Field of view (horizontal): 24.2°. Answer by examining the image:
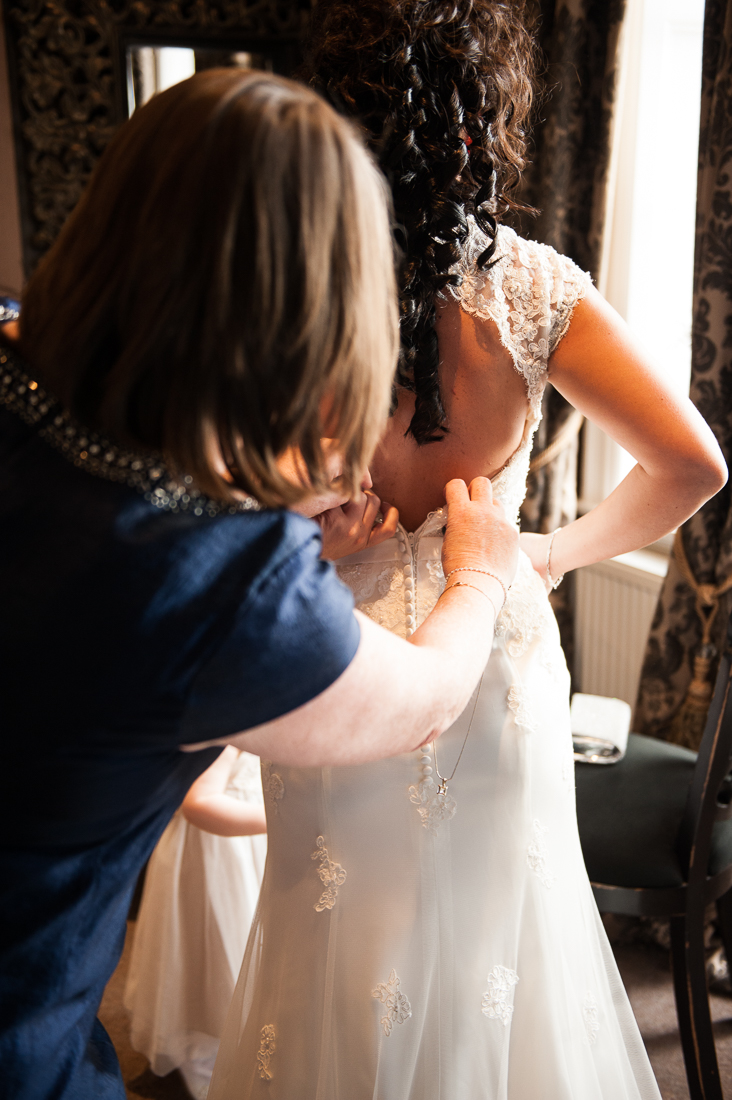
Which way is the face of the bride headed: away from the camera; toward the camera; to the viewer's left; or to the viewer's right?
away from the camera

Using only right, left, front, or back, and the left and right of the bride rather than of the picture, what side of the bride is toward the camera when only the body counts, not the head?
back

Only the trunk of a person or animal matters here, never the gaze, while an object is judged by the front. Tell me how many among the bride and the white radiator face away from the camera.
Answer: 1

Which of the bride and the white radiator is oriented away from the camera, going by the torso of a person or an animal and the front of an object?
the bride

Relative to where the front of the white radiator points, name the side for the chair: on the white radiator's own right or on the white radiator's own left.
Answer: on the white radiator's own left
